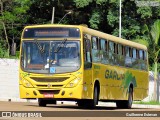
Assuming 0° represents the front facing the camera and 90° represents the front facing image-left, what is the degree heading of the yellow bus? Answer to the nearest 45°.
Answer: approximately 45°
